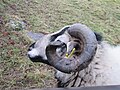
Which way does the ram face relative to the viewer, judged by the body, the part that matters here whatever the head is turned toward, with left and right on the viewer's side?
facing to the left of the viewer
